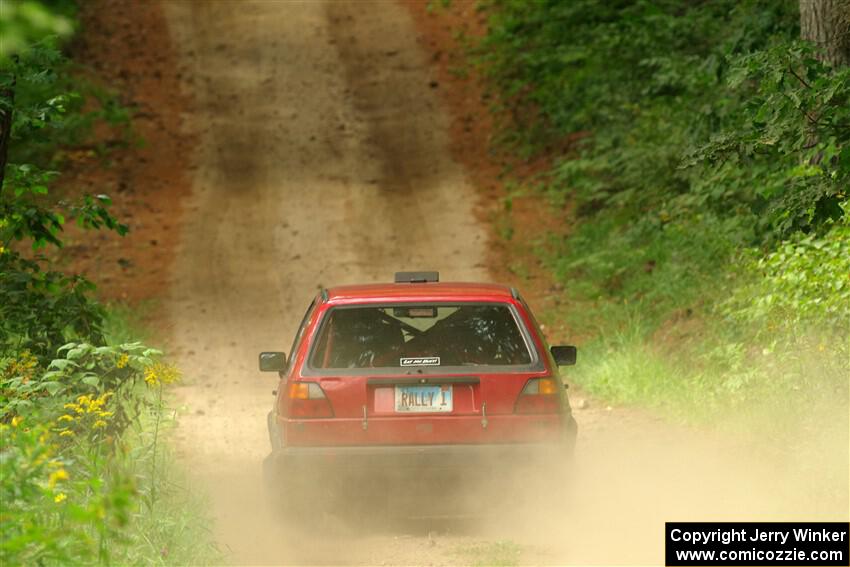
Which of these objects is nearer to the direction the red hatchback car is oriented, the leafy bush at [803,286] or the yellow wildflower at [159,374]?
the leafy bush

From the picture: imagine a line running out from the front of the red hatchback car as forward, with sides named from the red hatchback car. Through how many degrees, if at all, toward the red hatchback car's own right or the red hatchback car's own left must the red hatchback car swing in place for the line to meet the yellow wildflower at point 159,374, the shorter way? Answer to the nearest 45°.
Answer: approximately 135° to the red hatchback car's own left

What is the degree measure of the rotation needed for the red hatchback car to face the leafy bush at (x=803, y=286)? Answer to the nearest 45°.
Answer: approximately 45° to its right

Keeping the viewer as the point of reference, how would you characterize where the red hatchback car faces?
facing away from the viewer
